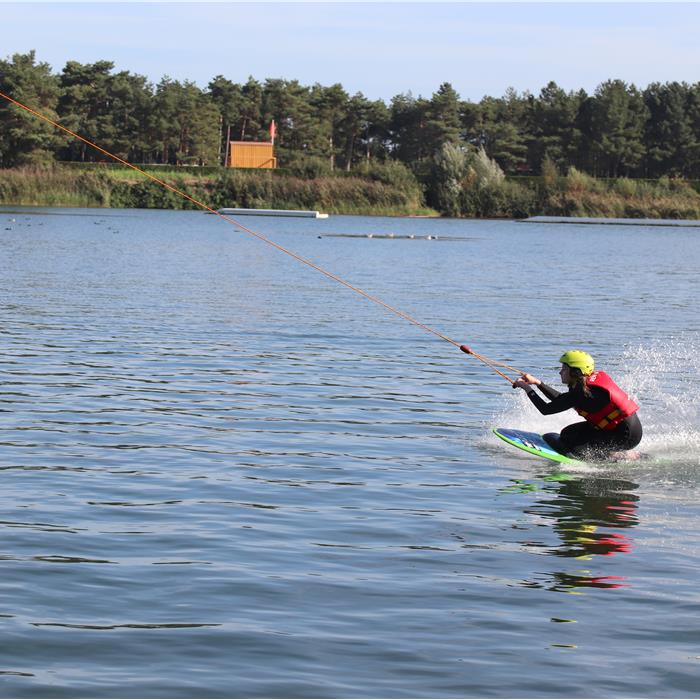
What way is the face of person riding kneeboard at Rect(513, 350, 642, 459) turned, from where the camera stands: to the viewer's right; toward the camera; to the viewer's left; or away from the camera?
to the viewer's left

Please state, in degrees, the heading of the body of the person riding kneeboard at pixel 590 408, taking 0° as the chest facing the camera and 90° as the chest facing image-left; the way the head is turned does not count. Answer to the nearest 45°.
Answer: approximately 90°
